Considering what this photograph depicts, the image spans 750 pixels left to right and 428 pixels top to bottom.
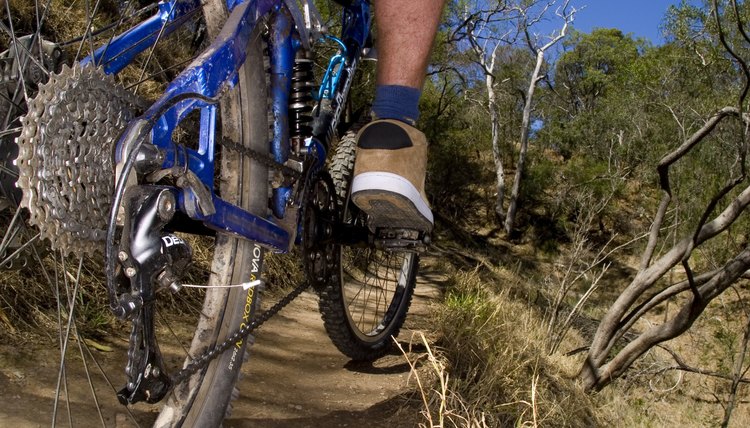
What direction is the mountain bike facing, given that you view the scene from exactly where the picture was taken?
facing away from the viewer and to the right of the viewer
